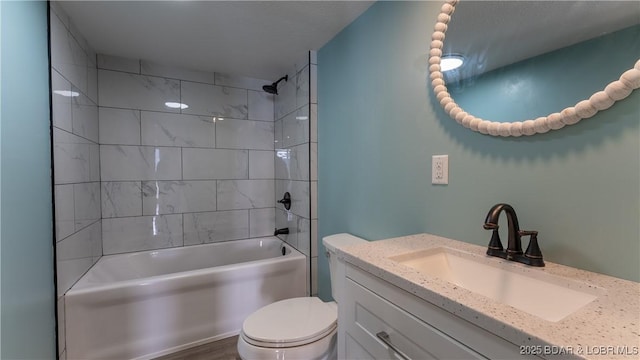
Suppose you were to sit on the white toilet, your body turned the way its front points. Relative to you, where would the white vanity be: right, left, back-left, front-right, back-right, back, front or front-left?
left

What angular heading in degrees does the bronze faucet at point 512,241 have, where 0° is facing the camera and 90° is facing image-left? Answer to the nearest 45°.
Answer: approximately 45°

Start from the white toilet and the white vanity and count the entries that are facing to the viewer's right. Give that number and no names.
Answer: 0

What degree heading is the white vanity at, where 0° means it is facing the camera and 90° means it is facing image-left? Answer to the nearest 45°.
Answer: approximately 45°

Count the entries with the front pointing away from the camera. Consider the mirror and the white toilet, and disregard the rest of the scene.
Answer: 0

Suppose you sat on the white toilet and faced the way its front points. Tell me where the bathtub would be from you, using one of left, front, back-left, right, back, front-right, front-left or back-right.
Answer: right

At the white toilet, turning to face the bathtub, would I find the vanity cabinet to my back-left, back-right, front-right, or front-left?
back-left

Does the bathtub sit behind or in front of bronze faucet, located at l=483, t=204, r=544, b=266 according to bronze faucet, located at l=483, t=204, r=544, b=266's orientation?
in front

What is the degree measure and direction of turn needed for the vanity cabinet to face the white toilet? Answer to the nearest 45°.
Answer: approximately 90° to its right
